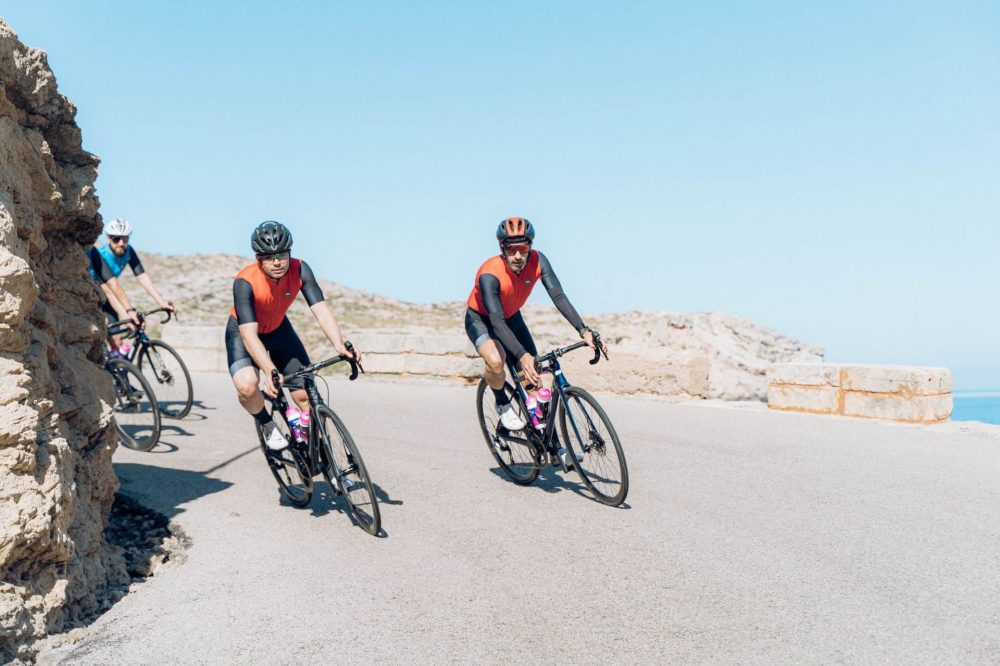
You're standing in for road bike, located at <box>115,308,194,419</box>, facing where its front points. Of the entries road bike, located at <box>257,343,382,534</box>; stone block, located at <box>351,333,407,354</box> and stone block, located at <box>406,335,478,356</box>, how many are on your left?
2

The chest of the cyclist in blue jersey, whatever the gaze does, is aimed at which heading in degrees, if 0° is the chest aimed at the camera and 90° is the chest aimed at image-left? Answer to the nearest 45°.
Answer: approximately 315°

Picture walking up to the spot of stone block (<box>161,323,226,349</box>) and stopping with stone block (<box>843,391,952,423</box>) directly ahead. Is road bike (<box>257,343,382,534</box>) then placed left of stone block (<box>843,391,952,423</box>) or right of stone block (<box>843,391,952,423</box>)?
right

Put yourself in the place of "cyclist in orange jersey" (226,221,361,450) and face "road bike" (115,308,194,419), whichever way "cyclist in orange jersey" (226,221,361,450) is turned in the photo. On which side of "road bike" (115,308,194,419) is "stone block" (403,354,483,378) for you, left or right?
right

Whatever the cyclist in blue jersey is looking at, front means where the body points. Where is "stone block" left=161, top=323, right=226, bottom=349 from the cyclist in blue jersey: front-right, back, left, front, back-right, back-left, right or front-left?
back-left

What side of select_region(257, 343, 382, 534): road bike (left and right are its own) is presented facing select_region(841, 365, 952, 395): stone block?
left

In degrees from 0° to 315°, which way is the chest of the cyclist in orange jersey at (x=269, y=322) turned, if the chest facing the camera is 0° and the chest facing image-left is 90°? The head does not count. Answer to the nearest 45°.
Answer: approximately 315°

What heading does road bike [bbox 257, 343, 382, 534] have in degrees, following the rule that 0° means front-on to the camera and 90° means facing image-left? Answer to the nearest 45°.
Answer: approximately 315°

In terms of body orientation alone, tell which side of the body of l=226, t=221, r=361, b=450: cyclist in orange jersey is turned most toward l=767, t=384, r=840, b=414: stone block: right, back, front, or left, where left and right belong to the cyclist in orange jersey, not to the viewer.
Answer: left

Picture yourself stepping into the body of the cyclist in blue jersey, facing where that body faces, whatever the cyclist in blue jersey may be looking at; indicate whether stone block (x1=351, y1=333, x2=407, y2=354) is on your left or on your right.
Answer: on your left

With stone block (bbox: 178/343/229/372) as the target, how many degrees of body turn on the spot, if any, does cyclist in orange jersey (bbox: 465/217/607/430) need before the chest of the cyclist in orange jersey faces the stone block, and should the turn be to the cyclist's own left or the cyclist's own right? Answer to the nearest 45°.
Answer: approximately 180°

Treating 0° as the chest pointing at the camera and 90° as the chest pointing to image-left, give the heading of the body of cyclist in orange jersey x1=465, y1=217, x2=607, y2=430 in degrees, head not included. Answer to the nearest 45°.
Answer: approximately 315°
